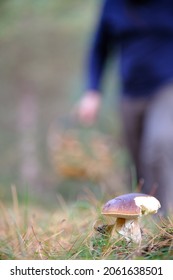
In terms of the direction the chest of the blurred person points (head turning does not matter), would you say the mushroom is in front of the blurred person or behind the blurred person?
in front
